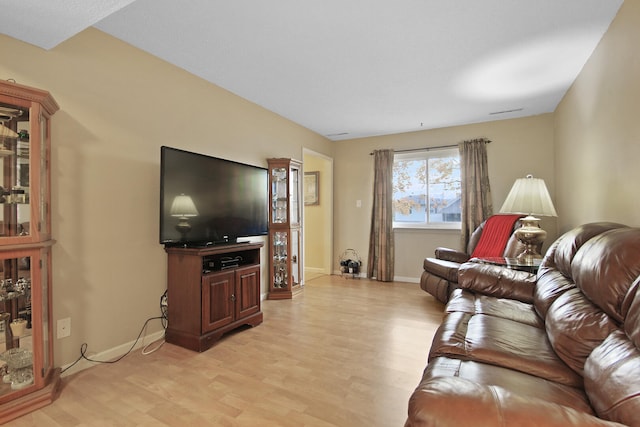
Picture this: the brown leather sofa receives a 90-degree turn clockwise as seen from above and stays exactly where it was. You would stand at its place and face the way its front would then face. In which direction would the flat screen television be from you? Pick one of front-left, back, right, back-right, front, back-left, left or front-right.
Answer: left

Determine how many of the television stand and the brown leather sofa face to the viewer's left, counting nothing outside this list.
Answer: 1

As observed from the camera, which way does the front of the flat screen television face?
facing the viewer and to the right of the viewer

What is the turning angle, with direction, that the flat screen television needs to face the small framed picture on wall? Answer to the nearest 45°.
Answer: approximately 90° to its left

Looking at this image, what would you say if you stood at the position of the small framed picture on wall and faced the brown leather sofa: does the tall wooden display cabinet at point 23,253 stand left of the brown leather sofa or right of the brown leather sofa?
right

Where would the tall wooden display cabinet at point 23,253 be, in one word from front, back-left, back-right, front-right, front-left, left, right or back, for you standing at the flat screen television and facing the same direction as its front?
right

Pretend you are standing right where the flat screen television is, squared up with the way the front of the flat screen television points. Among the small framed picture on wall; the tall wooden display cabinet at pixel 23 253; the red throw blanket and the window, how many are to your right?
1

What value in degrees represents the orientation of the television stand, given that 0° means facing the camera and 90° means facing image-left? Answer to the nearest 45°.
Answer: approximately 315°

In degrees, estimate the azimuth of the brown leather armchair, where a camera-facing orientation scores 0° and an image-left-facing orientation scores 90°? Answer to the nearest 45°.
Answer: approximately 45°

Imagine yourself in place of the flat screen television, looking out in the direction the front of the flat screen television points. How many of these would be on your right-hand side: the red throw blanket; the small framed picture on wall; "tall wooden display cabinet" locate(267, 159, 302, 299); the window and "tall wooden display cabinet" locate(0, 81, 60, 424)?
1

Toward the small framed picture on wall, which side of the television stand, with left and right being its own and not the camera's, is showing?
left

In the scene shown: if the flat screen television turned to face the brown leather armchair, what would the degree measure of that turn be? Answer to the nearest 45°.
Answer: approximately 45° to its left

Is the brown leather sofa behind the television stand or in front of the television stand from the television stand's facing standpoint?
in front

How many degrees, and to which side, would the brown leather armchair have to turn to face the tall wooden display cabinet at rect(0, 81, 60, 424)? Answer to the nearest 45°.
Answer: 0° — it already faces it

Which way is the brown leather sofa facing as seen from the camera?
to the viewer's left

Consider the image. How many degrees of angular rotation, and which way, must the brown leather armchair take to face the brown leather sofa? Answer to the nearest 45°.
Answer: approximately 45° to its left

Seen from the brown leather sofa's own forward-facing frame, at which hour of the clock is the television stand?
The television stand is roughly at 12 o'clock from the brown leather sofa.

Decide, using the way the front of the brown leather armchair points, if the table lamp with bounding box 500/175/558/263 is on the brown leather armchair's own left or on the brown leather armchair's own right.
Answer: on the brown leather armchair's own left

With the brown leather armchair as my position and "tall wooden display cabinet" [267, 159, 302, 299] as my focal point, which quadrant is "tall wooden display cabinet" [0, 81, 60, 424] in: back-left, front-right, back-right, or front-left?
front-left

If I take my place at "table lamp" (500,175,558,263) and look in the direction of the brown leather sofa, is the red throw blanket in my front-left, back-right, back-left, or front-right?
back-right

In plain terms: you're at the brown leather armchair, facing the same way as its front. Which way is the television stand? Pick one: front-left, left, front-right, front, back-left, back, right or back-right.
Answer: front

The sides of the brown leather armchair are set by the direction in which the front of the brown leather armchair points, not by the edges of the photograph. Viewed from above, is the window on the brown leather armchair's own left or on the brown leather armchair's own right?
on the brown leather armchair's own right
